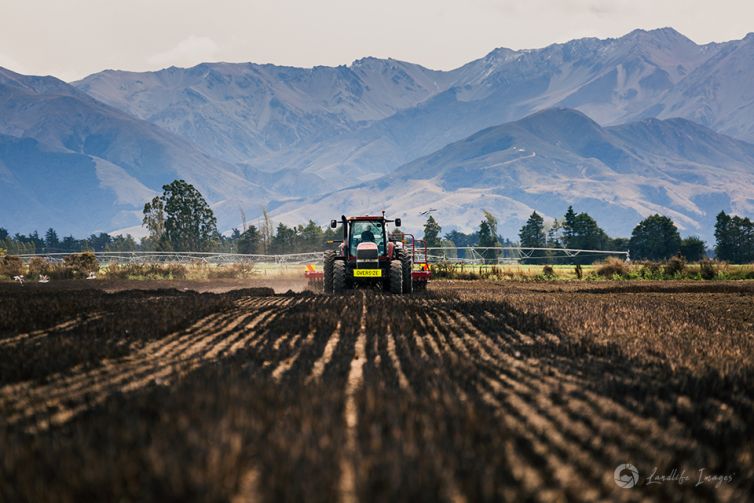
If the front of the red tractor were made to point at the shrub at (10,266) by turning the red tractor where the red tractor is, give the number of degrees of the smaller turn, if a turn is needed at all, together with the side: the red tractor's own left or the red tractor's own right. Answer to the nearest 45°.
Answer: approximately 135° to the red tractor's own right

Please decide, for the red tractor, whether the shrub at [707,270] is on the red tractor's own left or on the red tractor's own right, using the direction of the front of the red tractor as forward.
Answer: on the red tractor's own left

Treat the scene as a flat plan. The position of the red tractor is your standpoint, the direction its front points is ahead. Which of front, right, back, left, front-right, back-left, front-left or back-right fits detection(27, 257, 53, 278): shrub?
back-right

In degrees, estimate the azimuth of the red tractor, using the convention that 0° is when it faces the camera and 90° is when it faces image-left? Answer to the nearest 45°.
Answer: approximately 0°

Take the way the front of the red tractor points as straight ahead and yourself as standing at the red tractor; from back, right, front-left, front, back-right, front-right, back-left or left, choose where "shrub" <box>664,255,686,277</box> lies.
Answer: back-left

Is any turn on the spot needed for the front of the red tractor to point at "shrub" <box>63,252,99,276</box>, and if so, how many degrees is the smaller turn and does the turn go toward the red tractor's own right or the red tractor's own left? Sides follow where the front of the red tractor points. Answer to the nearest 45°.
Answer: approximately 135° to the red tractor's own right

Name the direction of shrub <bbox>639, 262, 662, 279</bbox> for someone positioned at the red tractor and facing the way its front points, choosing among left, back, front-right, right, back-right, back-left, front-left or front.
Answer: back-left

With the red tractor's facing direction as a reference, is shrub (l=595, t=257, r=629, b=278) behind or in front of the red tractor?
behind
